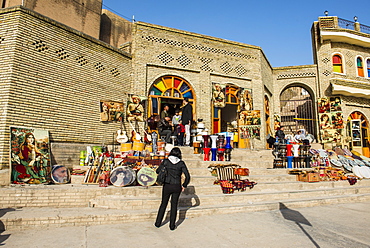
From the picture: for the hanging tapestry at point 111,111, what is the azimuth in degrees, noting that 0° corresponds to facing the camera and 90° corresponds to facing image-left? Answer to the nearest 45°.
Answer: approximately 0°

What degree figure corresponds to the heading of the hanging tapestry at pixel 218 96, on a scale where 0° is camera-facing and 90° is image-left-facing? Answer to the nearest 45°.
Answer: approximately 0°

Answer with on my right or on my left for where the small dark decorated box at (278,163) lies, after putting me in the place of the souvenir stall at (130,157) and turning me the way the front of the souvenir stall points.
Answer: on my left

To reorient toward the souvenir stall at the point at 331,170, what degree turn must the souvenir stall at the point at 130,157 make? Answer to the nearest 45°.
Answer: approximately 90° to its left

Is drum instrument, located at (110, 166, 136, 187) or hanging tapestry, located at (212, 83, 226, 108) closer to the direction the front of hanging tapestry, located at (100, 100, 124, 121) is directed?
the drum instrument

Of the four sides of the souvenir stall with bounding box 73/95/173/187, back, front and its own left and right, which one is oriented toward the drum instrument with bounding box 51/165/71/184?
right

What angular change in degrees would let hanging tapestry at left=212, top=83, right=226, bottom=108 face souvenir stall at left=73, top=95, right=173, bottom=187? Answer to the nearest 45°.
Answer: approximately 45° to its right

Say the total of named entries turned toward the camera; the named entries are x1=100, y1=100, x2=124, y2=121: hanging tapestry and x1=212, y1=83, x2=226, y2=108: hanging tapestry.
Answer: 2

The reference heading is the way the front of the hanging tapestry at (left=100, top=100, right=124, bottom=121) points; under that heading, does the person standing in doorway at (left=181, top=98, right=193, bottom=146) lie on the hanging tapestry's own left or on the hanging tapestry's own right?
on the hanging tapestry's own left
